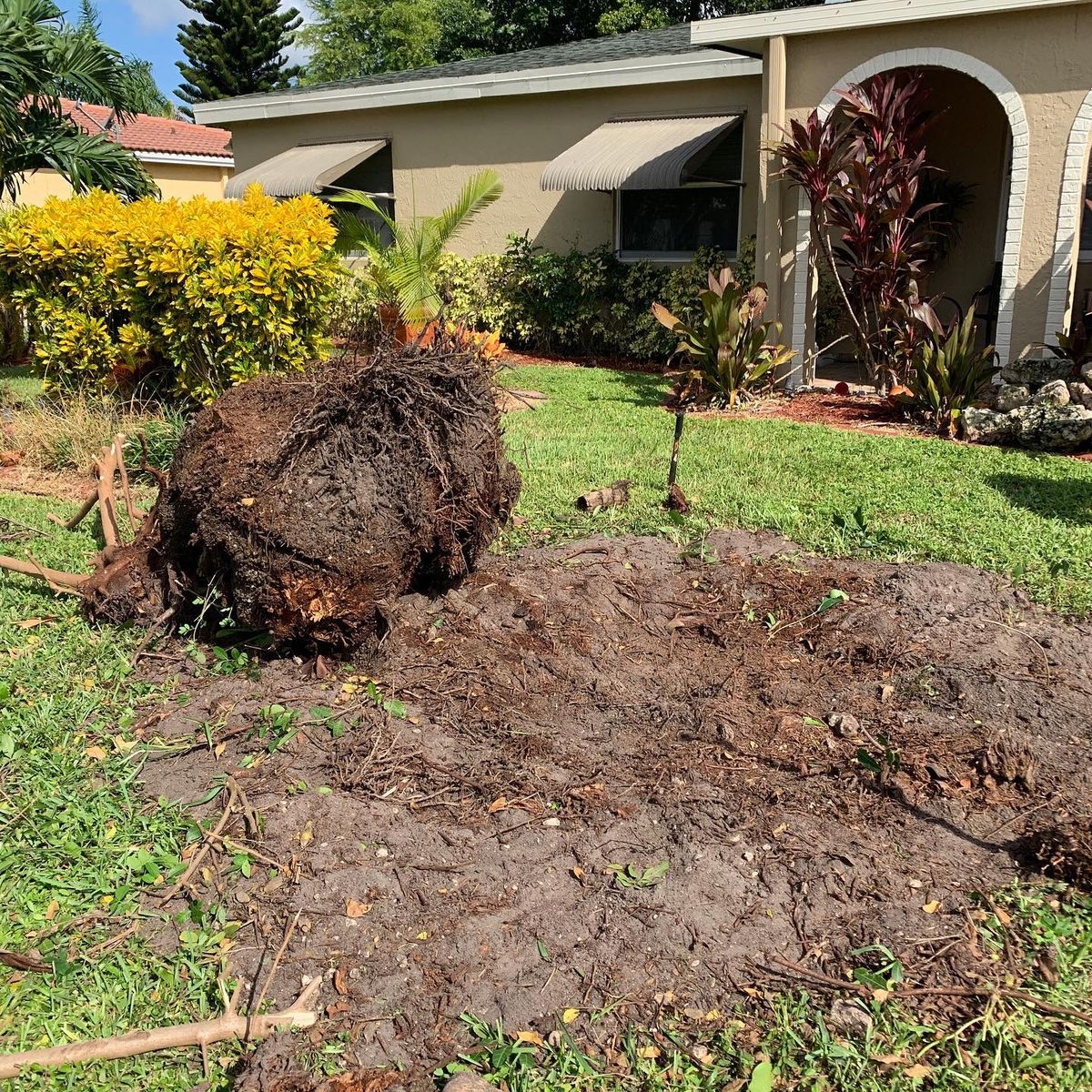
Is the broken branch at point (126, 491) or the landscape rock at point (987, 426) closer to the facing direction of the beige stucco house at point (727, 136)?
the broken branch

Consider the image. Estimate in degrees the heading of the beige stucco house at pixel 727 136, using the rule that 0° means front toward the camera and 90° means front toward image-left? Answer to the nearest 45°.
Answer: approximately 45°

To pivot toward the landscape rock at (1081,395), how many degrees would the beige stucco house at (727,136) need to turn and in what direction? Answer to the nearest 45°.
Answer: approximately 90° to its left

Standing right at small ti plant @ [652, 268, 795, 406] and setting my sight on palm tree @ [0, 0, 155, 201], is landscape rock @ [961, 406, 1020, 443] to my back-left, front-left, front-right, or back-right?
back-left

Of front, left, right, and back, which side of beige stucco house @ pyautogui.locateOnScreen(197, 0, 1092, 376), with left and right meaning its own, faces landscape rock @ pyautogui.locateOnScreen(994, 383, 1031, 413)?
left

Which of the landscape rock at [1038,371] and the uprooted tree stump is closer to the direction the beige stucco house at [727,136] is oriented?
the uprooted tree stump

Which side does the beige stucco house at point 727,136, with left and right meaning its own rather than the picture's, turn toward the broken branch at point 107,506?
front

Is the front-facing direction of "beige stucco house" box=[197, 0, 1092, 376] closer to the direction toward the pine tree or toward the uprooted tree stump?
the uprooted tree stump

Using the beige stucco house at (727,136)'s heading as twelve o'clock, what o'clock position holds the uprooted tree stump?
The uprooted tree stump is roughly at 11 o'clock from the beige stucco house.

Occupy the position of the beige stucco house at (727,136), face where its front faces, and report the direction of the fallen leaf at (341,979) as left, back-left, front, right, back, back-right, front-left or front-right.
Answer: front-left

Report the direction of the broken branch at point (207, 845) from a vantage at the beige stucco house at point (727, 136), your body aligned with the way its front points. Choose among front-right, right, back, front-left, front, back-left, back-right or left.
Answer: front-left

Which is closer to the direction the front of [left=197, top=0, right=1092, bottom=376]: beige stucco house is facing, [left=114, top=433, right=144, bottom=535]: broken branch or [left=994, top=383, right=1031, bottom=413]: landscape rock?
the broken branch

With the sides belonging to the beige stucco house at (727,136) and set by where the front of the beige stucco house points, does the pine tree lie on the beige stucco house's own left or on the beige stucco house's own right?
on the beige stucco house's own right

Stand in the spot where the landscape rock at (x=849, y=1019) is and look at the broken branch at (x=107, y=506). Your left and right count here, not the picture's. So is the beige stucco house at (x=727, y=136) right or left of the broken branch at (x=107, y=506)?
right

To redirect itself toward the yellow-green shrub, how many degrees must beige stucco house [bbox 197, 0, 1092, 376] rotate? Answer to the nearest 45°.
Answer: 0° — it already faces it

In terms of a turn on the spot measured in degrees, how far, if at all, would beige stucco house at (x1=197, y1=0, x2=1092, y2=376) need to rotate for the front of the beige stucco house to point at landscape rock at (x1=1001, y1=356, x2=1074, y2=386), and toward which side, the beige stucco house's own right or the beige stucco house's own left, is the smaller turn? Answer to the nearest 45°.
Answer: approximately 90° to the beige stucco house's own left
